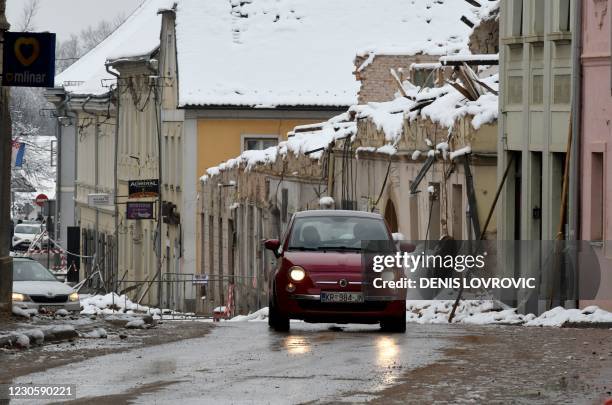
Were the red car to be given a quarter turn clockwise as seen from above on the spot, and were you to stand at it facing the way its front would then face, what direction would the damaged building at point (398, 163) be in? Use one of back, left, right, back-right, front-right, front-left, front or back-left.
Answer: right

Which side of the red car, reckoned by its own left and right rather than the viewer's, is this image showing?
front

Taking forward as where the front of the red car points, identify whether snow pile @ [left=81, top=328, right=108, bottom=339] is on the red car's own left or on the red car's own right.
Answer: on the red car's own right

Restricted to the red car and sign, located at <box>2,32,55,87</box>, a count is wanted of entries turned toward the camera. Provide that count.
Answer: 2

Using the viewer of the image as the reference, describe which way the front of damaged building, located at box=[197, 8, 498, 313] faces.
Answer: facing the viewer and to the left of the viewer

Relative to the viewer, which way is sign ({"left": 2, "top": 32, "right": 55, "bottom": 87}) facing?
toward the camera

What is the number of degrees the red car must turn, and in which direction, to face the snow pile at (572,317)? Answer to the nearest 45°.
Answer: approximately 135° to its left

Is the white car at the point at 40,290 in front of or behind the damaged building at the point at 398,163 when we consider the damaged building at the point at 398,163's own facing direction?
in front

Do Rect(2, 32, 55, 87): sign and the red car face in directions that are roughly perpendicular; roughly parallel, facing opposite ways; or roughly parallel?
roughly parallel

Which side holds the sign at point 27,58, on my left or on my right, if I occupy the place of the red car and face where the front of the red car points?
on my right
